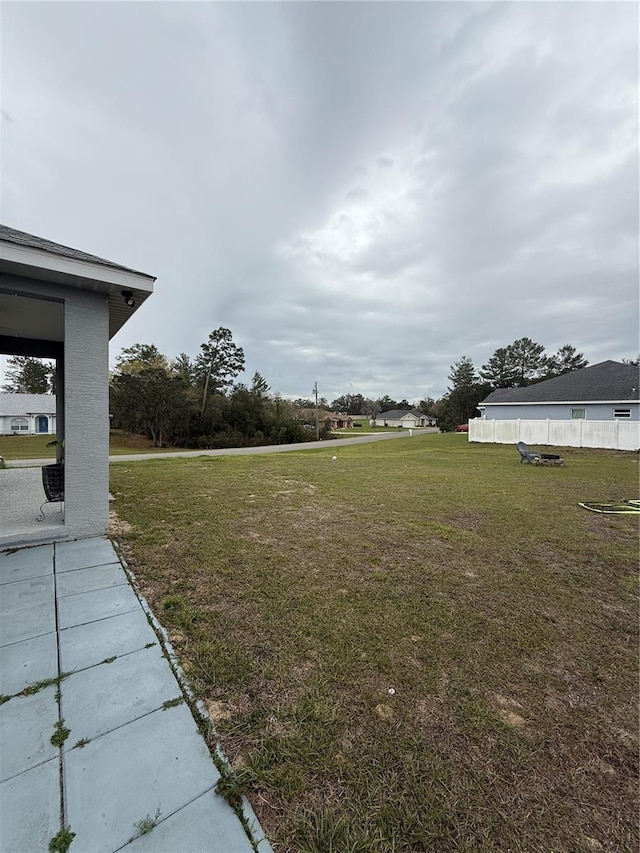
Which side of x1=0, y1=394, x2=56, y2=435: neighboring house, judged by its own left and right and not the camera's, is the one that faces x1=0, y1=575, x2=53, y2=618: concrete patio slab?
front

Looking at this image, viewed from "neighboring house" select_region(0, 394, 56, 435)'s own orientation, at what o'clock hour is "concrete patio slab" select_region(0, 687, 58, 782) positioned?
The concrete patio slab is roughly at 12 o'clock from the neighboring house.

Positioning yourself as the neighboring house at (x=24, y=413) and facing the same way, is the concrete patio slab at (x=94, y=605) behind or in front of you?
in front

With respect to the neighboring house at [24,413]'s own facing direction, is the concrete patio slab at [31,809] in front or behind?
in front

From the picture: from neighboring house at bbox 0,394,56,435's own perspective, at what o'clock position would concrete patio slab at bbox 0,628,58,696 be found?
The concrete patio slab is roughly at 12 o'clock from the neighboring house.

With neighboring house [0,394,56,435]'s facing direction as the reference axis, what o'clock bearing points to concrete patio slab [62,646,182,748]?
The concrete patio slab is roughly at 12 o'clock from the neighboring house.

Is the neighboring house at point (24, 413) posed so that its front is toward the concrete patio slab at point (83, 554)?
yes

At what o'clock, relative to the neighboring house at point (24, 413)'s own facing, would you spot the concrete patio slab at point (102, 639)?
The concrete patio slab is roughly at 12 o'clock from the neighboring house.

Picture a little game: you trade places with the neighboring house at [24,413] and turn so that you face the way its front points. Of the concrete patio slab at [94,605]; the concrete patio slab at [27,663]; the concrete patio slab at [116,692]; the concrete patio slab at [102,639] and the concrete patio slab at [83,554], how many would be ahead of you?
5

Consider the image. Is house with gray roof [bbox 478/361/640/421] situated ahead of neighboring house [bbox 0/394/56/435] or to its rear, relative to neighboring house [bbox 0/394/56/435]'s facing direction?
ahead

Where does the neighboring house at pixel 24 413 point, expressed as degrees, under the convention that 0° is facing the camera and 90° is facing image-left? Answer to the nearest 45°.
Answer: approximately 0°

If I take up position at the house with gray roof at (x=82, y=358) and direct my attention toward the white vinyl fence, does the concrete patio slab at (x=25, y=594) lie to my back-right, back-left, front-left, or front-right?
back-right
